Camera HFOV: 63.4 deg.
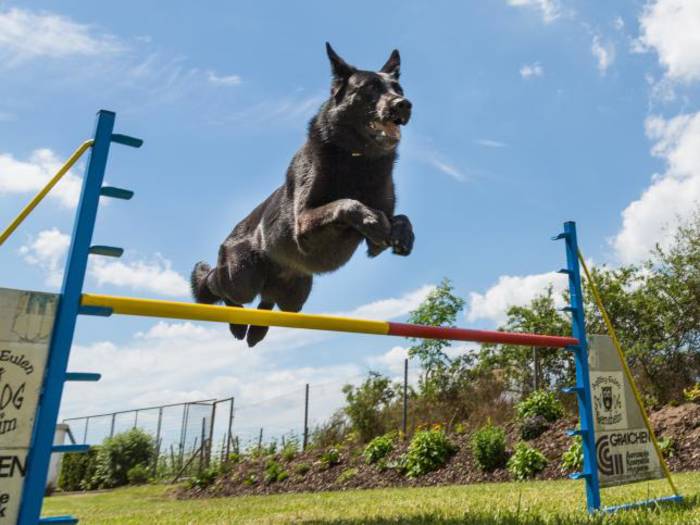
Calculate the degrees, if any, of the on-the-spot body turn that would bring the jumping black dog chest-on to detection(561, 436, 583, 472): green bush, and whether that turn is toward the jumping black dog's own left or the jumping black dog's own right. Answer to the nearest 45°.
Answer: approximately 90° to the jumping black dog's own left

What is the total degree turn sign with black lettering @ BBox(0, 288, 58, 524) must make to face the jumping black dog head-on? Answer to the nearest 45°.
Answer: approximately 135° to its left

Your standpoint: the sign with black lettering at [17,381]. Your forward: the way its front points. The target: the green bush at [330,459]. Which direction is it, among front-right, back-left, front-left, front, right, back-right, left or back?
back-left

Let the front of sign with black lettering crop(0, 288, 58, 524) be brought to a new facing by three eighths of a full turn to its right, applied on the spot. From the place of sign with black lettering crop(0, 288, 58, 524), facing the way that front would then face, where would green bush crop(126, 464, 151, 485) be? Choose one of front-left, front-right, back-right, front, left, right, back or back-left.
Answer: front-right

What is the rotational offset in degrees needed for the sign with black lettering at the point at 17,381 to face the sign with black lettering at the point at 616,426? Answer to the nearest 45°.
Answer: approximately 90° to its left

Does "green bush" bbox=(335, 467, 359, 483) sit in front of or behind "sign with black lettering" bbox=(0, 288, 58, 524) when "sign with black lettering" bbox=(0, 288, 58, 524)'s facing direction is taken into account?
behind

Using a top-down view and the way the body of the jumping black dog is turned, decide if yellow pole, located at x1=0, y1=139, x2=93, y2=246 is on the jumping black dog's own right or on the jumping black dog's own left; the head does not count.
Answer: on the jumping black dog's own right

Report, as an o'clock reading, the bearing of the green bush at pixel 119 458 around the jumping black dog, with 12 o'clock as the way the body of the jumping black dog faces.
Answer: The green bush is roughly at 7 o'clock from the jumping black dog.

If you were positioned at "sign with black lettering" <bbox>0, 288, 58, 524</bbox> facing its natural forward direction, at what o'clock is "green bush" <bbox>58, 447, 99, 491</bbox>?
The green bush is roughly at 6 o'clock from the sign with black lettering.

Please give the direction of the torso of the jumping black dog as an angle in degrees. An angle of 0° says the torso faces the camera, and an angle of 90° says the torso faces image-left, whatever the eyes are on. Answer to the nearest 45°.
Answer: approximately 315°

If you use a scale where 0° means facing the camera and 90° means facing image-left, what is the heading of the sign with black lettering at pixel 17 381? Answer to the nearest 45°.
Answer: approximately 0°

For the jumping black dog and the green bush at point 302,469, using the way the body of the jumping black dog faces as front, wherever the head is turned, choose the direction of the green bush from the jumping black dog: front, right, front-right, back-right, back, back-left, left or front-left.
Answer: back-left
